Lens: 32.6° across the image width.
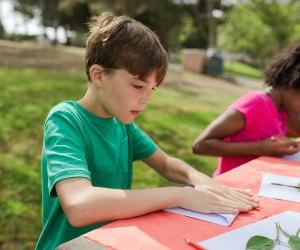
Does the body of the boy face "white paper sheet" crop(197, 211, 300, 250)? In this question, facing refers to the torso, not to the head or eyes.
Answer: yes

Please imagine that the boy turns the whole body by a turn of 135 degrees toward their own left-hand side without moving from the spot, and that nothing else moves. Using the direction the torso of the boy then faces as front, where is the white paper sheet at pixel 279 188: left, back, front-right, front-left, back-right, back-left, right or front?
right

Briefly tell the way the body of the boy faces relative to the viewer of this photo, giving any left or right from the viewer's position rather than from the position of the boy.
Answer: facing the viewer and to the right of the viewer

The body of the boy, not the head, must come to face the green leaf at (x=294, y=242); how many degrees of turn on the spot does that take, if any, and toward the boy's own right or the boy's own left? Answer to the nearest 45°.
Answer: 0° — they already face it

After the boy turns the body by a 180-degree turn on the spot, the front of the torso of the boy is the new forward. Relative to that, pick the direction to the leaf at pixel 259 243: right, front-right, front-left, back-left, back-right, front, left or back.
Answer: back

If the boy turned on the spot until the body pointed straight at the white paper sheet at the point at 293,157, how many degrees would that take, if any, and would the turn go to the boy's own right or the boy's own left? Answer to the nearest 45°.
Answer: approximately 90° to the boy's own left
